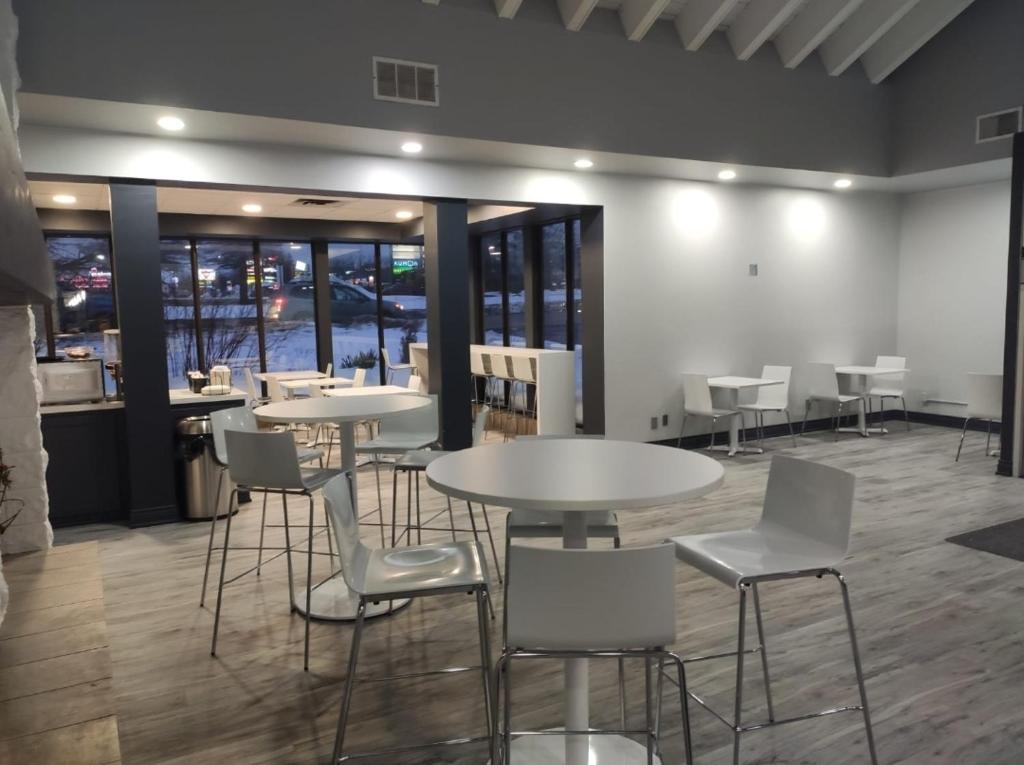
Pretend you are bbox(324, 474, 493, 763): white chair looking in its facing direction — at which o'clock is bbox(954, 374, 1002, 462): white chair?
bbox(954, 374, 1002, 462): white chair is roughly at 11 o'clock from bbox(324, 474, 493, 763): white chair.

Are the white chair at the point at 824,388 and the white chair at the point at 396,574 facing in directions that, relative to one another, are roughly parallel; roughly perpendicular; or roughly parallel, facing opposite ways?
roughly parallel

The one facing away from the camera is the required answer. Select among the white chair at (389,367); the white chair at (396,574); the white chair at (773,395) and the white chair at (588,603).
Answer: the white chair at (588,603)

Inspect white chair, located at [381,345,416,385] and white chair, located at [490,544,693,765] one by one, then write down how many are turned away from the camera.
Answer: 1

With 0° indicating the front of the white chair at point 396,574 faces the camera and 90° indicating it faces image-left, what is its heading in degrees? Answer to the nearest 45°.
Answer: approximately 270°

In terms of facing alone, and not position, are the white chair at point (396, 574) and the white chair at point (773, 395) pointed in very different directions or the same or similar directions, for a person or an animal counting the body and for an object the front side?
very different directions

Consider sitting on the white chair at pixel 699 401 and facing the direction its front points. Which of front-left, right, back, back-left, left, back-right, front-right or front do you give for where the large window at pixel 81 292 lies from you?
back-left

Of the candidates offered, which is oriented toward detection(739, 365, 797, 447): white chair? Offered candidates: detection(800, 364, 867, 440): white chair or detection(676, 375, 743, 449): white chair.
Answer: detection(676, 375, 743, 449): white chair

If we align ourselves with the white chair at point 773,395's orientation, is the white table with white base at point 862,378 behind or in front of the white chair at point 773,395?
behind

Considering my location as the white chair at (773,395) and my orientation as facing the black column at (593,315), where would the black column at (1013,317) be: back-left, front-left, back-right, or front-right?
back-left

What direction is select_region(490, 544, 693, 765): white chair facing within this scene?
away from the camera

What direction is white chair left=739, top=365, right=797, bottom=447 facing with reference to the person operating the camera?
facing the viewer and to the left of the viewer

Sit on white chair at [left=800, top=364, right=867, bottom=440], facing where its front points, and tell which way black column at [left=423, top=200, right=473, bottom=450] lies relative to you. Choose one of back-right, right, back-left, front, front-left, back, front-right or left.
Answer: back

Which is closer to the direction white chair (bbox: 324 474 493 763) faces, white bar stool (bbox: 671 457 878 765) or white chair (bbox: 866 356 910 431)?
the white bar stool

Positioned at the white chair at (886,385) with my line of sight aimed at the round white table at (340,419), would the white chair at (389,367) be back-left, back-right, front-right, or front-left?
front-right

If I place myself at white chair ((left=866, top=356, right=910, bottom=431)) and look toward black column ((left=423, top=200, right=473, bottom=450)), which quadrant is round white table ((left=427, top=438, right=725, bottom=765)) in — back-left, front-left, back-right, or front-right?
front-left

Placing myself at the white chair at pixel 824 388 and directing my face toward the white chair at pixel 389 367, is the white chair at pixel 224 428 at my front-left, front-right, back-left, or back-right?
front-left

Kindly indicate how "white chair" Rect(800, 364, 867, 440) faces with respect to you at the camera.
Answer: facing away from the viewer and to the right of the viewer

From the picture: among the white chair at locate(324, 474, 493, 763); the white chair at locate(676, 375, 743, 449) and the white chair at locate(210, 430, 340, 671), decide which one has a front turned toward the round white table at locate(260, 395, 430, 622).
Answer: the white chair at locate(210, 430, 340, 671)
